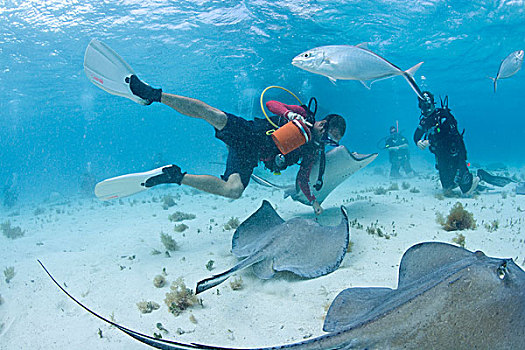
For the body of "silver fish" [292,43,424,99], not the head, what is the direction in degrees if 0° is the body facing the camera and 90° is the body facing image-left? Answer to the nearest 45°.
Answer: approximately 90°

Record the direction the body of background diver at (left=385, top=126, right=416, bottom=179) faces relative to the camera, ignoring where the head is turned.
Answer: toward the camera

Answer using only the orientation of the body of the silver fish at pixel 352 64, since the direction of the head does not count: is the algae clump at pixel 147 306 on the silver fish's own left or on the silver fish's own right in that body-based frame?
on the silver fish's own left

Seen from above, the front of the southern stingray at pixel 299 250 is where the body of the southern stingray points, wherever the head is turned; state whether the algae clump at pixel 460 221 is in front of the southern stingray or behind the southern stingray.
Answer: in front

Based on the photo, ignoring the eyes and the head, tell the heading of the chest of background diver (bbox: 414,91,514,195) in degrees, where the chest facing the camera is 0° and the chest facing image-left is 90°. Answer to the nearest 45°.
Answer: approximately 45°

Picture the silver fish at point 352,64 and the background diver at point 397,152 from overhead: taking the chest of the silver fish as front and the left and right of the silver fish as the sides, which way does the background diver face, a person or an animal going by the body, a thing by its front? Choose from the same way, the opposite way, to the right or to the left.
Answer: to the left

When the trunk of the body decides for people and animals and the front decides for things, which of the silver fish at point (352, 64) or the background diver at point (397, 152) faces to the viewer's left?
the silver fish

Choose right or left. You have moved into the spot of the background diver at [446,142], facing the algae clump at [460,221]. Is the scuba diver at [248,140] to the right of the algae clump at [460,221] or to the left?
right

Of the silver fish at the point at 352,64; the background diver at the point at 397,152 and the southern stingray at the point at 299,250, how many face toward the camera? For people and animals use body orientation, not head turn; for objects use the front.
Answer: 1

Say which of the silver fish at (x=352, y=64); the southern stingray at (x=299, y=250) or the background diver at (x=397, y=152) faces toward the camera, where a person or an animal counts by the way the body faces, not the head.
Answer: the background diver

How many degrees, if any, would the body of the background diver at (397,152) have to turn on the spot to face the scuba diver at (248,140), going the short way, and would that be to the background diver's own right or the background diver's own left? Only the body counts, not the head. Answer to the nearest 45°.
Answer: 0° — they already face them

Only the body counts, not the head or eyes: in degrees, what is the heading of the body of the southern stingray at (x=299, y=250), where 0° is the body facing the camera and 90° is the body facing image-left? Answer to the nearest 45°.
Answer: approximately 225°
